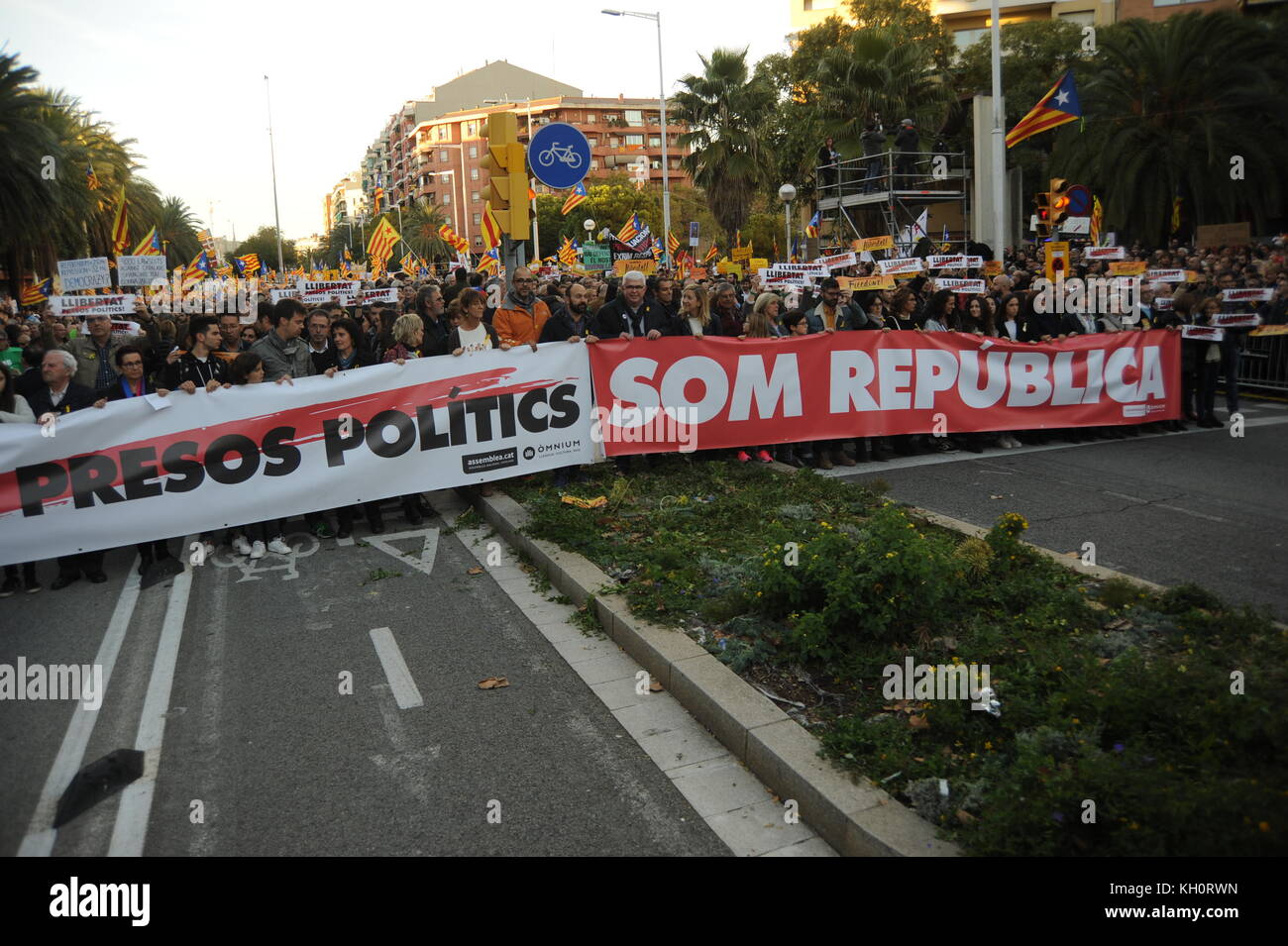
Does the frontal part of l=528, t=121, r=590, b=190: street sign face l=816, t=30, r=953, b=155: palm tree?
no

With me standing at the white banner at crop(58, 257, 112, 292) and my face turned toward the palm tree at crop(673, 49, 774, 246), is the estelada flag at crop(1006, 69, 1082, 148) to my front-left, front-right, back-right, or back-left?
front-right

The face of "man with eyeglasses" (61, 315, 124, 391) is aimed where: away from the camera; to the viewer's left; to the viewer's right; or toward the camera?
toward the camera

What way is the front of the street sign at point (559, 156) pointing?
toward the camera

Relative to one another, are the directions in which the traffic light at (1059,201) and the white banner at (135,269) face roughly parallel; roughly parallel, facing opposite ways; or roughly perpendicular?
roughly parallel

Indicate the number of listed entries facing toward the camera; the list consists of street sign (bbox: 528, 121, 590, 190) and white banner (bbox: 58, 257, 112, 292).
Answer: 2

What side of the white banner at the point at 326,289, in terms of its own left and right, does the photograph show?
front

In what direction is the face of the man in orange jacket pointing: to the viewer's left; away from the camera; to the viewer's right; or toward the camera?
toward the camera

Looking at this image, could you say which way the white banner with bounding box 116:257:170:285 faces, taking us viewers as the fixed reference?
facing the viewer

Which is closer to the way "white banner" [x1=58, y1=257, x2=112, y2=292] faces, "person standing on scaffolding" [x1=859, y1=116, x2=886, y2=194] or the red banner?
the red banner

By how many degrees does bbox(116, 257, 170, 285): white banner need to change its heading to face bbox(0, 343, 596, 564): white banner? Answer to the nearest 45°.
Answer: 0° — it already faces it

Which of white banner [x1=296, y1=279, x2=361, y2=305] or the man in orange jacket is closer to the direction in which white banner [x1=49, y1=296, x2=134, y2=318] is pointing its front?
the man in orange jacket

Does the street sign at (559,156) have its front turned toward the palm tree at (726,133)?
no

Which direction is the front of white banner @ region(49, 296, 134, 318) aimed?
toward the camera

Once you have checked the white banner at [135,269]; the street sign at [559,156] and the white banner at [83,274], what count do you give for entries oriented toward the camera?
3

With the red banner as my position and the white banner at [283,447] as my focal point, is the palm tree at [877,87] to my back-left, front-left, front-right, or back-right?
back-right

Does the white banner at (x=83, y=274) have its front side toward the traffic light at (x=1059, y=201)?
no

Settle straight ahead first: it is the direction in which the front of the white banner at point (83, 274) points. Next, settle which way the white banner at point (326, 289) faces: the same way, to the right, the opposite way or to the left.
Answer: the same way
